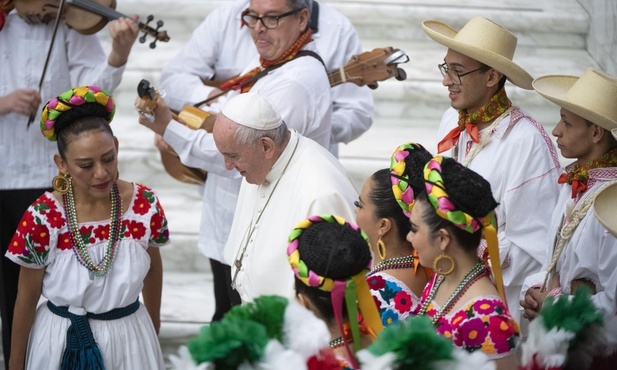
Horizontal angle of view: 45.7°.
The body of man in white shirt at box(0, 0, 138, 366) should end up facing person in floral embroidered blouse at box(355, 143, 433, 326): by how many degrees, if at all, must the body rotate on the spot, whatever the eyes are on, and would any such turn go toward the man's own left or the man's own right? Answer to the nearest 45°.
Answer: approximately 45° to the man's own left

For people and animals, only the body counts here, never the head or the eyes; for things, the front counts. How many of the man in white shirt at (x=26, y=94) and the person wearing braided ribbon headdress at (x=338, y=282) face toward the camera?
1

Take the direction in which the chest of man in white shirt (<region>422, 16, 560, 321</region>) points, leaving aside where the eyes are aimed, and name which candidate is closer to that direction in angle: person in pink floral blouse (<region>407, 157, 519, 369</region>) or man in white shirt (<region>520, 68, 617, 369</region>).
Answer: the person in pink floral blouse

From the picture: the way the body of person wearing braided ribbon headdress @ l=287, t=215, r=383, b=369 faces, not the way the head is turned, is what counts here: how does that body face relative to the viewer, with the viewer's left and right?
facing away from the viewer and to the left of the viewer

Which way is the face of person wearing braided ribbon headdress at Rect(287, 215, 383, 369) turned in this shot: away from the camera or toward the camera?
away from the camera

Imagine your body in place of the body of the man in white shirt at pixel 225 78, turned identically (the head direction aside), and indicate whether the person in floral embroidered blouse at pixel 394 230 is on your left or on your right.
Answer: on your left

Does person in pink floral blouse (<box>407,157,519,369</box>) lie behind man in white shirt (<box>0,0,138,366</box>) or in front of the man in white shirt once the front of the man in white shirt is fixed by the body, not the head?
in front

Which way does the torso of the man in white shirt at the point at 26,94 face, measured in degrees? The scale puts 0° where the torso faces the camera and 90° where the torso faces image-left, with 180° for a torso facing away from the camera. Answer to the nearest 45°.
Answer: approximately 0°

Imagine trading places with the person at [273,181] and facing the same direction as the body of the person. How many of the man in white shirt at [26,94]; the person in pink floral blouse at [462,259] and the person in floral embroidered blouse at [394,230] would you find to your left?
2

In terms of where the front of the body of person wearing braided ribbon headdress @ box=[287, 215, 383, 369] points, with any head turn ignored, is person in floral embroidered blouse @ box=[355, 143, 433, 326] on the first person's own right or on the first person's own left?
on the first person's own right
